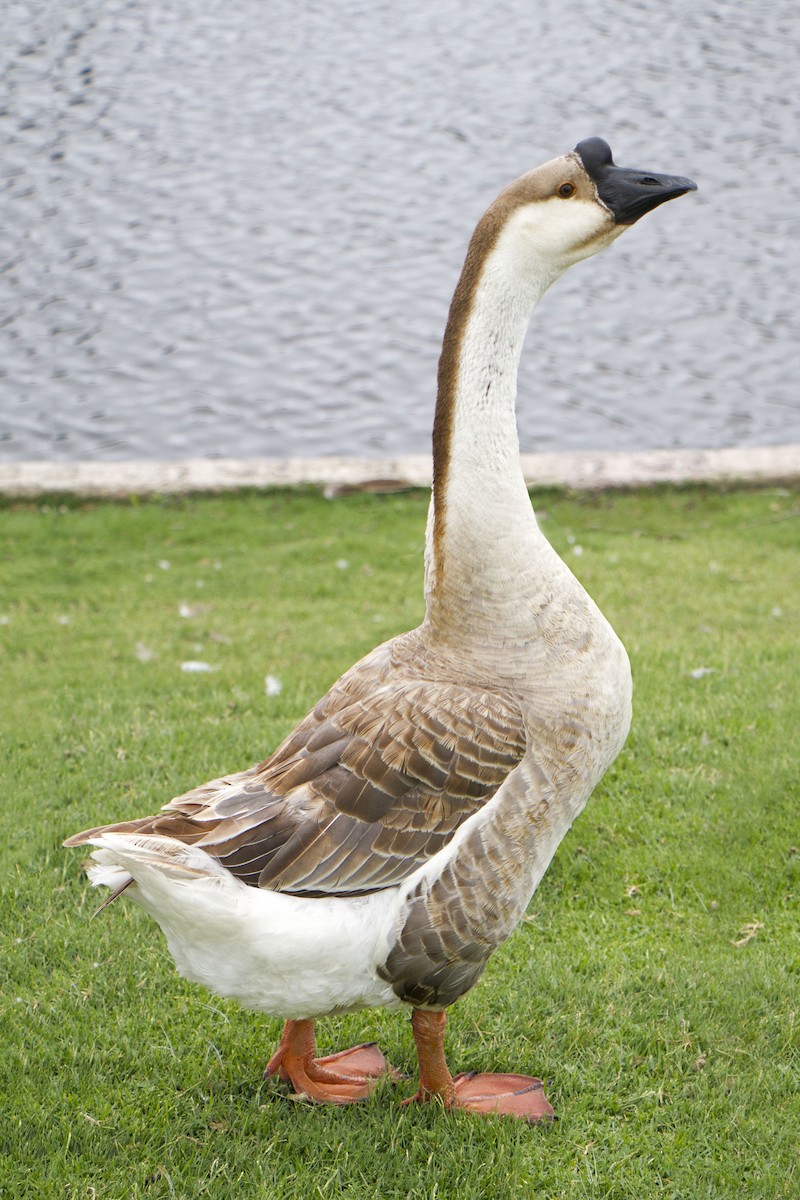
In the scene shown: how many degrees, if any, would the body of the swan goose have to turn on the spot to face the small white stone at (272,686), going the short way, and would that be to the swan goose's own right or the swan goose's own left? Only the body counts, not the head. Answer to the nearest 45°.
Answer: approximately 90° to the swan goose's own left

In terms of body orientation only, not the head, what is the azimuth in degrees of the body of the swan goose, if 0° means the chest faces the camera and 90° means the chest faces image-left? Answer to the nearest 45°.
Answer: approximately 270°
